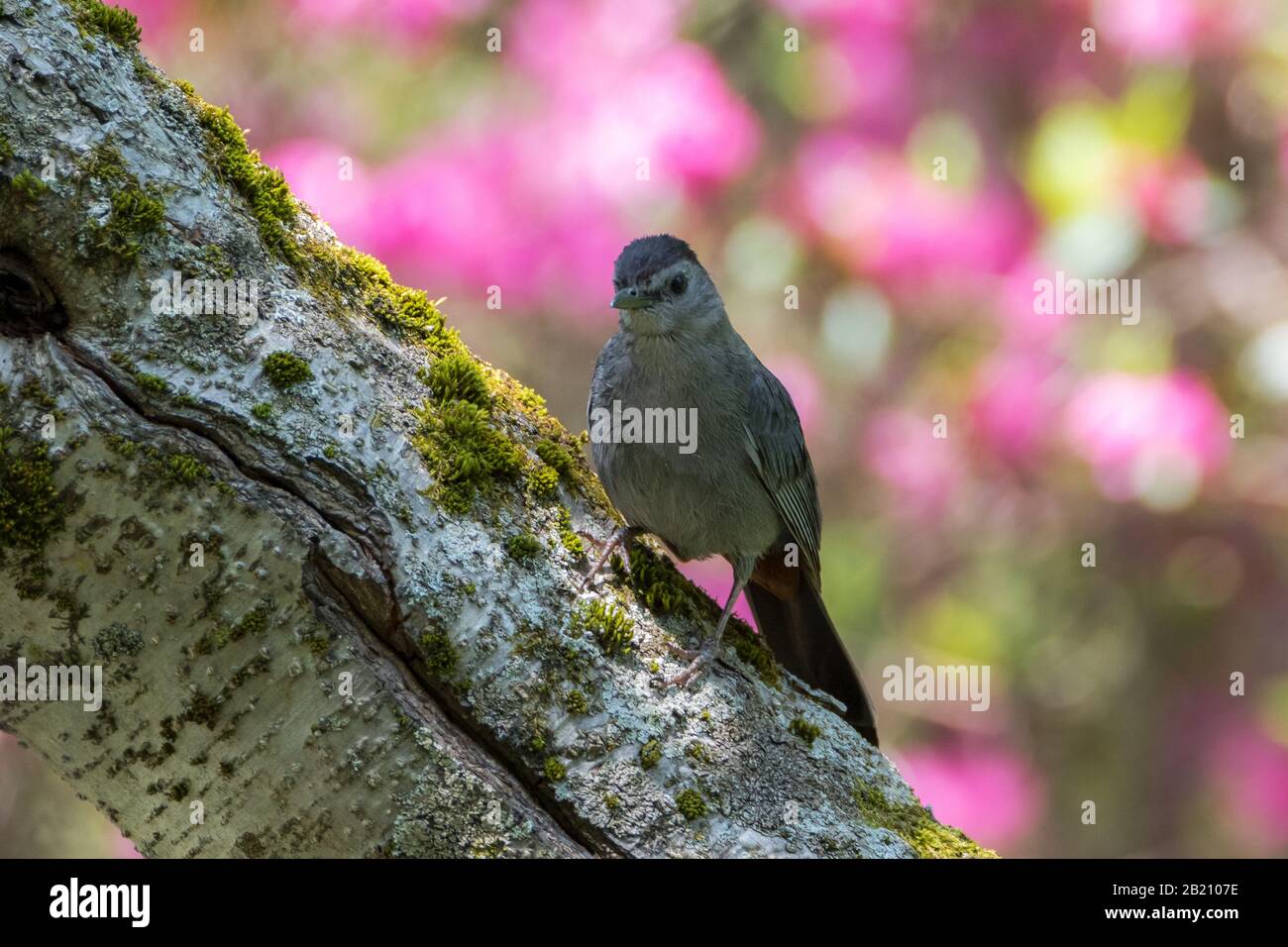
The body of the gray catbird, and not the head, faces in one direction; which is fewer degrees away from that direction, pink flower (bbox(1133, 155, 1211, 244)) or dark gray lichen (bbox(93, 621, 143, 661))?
the dark gray lichen

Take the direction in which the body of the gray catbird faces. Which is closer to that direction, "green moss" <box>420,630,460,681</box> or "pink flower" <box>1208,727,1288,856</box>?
the green moss

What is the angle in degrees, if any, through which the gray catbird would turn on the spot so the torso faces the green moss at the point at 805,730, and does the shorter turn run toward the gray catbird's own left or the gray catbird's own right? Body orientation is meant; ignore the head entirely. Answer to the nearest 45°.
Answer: approximately 45° to the gray catbird's own left

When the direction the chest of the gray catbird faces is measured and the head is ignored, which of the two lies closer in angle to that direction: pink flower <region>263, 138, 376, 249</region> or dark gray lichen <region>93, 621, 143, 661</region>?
the dark gray lichen

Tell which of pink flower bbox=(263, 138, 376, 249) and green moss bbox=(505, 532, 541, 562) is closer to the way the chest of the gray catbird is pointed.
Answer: the green moss

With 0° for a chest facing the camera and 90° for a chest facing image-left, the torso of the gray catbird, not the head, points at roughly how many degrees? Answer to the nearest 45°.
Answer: approximately 45°

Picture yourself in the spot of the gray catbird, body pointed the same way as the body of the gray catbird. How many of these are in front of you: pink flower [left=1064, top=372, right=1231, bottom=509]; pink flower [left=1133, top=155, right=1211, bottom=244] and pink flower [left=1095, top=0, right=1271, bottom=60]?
0

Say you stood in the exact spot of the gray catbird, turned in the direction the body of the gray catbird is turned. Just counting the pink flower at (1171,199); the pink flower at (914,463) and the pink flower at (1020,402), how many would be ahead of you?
0

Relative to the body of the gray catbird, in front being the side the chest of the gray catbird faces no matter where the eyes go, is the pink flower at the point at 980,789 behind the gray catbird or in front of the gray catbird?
behind

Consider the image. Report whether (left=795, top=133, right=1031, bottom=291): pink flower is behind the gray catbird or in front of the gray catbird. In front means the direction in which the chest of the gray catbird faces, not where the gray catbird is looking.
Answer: behind

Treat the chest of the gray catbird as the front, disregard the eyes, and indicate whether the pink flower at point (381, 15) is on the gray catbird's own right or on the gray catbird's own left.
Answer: on the gray catbird's own right
